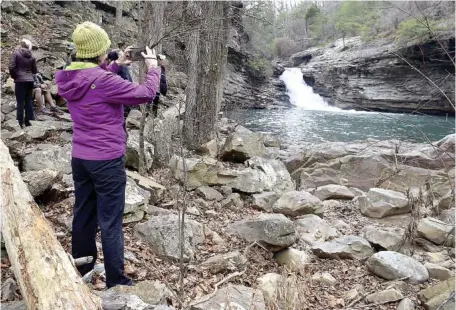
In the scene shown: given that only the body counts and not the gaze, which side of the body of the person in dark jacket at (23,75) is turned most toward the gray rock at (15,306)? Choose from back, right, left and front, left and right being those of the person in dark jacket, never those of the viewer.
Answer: back

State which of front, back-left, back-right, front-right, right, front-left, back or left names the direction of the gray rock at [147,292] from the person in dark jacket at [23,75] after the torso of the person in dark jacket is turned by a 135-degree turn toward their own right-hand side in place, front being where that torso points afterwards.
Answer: front-right

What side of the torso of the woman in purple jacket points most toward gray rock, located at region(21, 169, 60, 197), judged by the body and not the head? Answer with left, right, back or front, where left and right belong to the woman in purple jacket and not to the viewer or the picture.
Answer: left

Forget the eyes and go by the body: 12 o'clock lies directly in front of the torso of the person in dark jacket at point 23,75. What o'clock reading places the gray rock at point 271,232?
The gray rock is roughly at 5 o'clock from the person in dark jacket.

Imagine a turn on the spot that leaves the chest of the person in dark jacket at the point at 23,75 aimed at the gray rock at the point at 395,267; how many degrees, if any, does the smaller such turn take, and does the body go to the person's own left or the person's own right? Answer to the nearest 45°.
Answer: approximately 135° to the person's own right

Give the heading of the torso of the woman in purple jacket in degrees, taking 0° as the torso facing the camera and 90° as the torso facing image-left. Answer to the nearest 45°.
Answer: approximately 225°

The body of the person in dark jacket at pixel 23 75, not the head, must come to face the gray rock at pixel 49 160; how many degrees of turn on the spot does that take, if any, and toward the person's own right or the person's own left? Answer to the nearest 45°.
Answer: approximately 180°

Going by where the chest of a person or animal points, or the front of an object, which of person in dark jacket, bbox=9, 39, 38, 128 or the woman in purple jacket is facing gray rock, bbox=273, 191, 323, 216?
the woman in purple jacket

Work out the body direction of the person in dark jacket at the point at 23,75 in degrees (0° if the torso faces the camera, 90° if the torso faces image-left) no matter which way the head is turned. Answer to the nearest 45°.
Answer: approximately 180°

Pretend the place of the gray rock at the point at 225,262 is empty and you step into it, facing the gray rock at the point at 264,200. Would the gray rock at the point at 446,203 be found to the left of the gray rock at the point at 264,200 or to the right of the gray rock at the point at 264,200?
right
